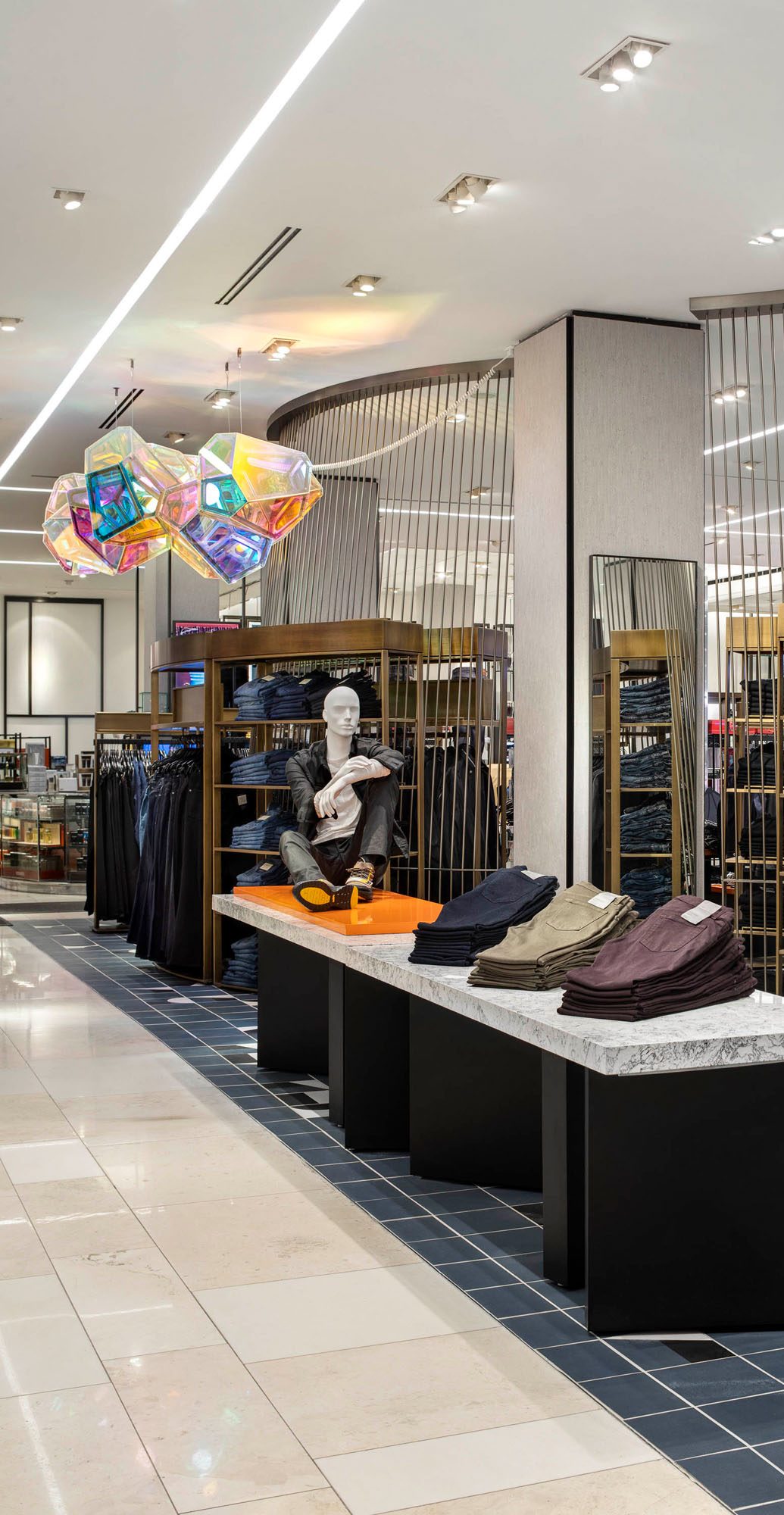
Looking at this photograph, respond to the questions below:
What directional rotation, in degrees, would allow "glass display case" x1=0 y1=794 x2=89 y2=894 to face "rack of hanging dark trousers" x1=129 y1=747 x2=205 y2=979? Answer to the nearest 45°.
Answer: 0° — it already faces it

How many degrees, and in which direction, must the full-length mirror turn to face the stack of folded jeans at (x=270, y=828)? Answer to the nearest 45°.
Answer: approximately 90° to its right

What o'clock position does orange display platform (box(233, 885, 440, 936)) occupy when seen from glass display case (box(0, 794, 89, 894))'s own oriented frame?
The orange display platform is roughly at 12 o'clock from the glass display case.

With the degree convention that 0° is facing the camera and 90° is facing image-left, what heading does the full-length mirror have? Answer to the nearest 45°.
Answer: approximately 0°

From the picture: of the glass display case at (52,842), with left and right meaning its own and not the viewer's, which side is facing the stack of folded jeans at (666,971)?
front

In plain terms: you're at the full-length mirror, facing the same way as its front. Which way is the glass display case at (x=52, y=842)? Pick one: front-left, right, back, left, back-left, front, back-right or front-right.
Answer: back-right

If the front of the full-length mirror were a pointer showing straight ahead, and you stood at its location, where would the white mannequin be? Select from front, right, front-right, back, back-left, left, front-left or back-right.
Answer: front-right

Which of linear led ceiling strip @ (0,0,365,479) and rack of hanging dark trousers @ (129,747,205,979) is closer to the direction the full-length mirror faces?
the linear led ceiling strip

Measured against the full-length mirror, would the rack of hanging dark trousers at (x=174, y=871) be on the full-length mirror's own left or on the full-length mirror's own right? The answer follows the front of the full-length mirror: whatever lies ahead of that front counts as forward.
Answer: on the full-length mirror's own right

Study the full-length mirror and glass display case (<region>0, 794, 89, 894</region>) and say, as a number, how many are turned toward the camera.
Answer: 2

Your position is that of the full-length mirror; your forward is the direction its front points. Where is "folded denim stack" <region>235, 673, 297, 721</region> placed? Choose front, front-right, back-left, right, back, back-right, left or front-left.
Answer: right
